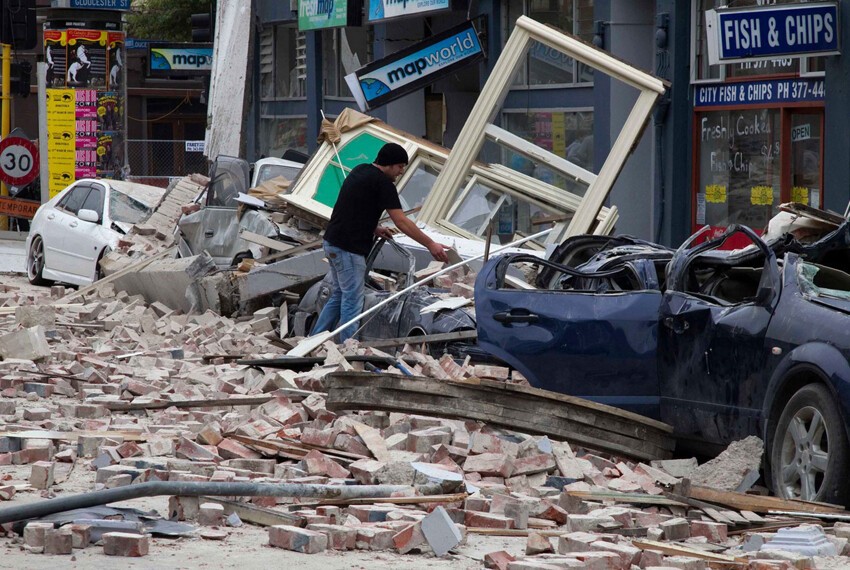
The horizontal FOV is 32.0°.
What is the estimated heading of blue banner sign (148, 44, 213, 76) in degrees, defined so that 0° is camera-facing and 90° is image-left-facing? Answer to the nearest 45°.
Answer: approximately 0°

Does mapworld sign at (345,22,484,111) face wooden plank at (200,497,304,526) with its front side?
yes

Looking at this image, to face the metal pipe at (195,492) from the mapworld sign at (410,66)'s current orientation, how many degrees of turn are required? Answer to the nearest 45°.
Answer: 0° — it already faces it

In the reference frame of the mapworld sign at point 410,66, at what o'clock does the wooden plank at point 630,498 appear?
The wooden plank is roughly at 12 o'clock from the mapworld sign.

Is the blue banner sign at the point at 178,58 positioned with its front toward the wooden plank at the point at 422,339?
yes

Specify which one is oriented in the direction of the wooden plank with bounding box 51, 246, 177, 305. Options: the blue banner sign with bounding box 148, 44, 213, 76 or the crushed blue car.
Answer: the blue banner sign

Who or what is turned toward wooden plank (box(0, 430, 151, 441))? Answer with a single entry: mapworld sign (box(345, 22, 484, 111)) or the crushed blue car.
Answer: the mapworld sign

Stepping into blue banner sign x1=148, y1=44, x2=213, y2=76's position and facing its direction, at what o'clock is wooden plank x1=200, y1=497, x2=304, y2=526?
The wooden plank is roughly at 12 o'clock from the blue banner sign.

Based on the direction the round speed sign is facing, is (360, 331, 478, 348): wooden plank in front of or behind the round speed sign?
in front

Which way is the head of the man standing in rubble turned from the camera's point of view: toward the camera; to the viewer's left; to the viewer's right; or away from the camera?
to the viewer's right

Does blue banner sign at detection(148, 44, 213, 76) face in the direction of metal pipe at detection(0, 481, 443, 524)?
yes
